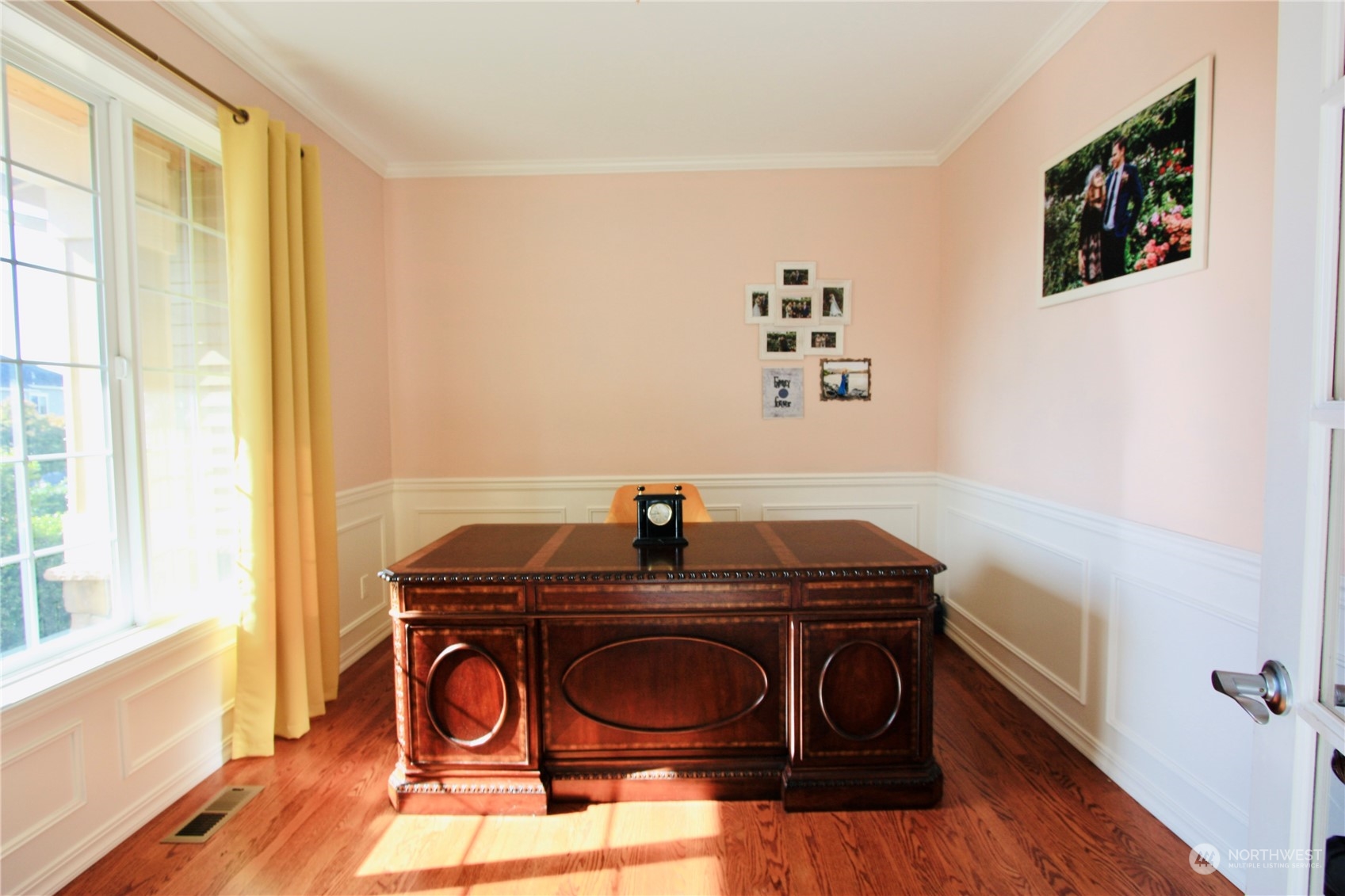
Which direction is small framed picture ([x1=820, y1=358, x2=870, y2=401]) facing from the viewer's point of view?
toward the camera

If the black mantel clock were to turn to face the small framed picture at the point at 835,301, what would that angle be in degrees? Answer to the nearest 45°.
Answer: approximately 135° to its left

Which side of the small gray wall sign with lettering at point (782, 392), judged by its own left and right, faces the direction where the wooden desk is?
front

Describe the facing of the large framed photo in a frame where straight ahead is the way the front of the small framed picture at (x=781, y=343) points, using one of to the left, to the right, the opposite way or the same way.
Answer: to the right

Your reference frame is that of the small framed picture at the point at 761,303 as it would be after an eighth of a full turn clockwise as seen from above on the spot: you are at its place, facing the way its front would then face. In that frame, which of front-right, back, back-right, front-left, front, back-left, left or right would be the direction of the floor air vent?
front

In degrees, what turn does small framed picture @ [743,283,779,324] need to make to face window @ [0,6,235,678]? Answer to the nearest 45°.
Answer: approximately 45° to its right

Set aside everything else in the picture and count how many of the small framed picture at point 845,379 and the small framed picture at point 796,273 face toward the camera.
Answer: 2

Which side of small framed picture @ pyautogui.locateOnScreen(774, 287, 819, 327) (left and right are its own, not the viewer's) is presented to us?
front

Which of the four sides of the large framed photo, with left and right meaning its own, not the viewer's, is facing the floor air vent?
front

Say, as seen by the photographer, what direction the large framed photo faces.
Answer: facing the viewer and to the left of the viewer
